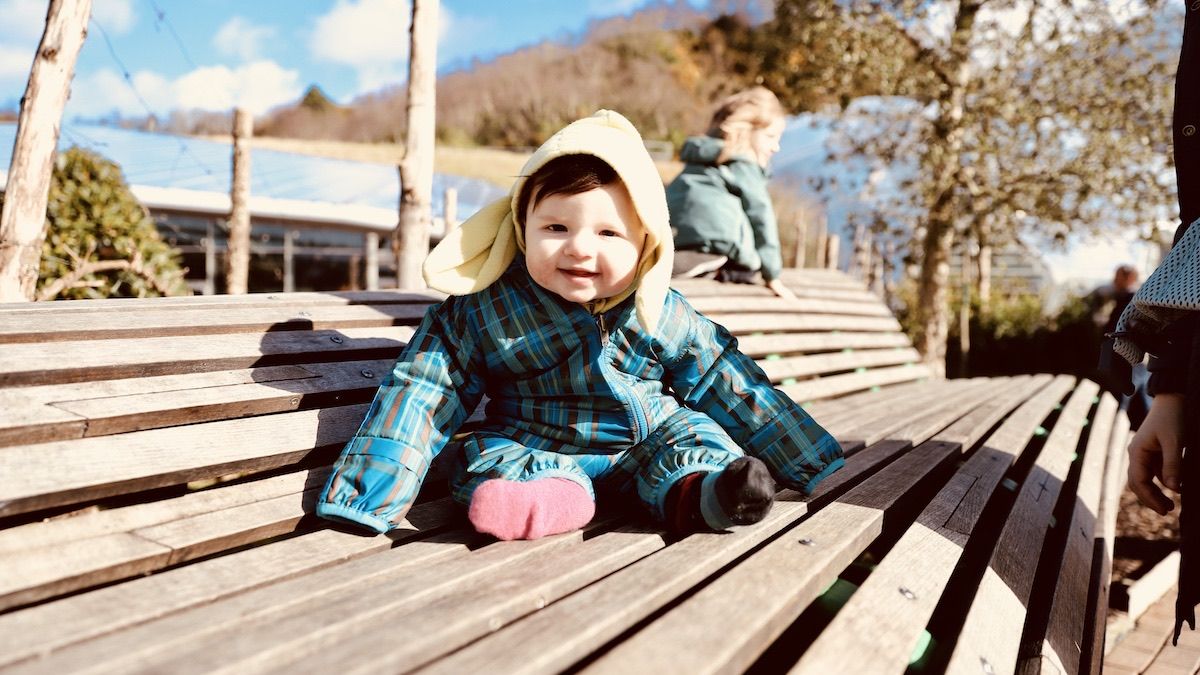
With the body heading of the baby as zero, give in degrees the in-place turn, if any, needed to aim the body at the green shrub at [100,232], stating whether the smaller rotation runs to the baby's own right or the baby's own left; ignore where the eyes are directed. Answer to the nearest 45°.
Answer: approximately 135° to the baby's own right

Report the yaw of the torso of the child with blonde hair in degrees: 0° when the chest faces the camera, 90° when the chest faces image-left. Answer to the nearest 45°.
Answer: approximately 225°

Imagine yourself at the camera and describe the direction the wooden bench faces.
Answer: facing the viewer and to the right of the viewer

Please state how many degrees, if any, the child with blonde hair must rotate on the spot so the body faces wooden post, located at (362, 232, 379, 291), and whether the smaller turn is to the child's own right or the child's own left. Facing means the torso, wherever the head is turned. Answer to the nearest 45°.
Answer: approximately 90° to the child's own left

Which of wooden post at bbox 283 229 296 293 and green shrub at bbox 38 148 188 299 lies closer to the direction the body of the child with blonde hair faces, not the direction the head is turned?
the wooden post

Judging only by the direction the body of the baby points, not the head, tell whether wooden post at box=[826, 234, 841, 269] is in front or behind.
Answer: behind

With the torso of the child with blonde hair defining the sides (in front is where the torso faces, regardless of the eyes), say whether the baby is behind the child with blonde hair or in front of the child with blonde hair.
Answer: behind

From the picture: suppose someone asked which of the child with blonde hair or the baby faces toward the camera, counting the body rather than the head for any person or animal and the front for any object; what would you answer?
the baby

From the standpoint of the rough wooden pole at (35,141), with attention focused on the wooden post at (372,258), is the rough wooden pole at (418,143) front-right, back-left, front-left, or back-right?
front-right

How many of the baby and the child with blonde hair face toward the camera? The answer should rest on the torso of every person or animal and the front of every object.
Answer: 1

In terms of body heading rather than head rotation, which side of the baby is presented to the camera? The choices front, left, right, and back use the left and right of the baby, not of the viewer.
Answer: front

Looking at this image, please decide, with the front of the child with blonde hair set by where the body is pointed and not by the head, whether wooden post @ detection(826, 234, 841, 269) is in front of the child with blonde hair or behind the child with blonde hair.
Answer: in front

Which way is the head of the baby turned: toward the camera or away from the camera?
toward the camera

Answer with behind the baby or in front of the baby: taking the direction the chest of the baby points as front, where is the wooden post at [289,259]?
behind
